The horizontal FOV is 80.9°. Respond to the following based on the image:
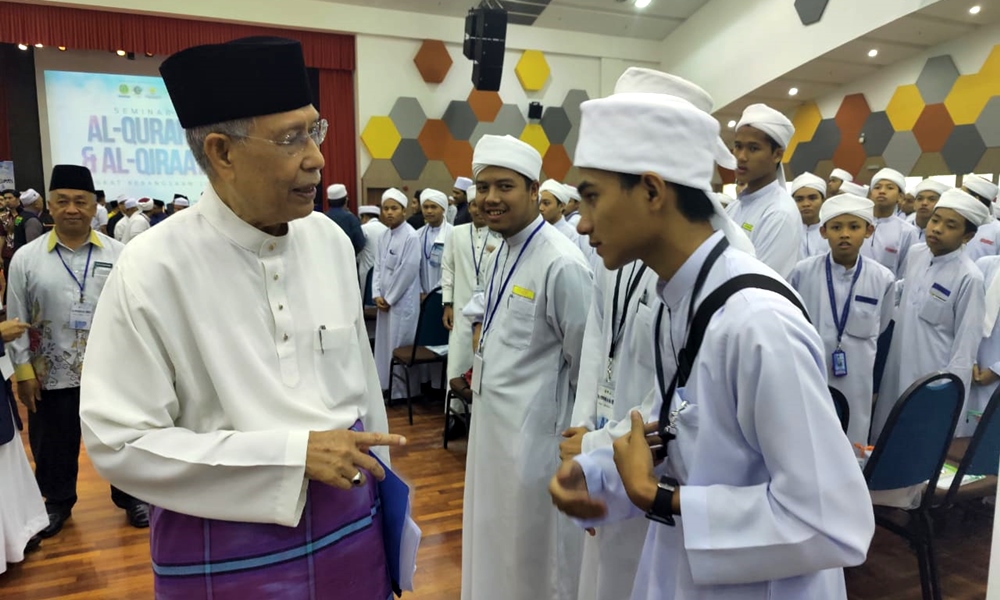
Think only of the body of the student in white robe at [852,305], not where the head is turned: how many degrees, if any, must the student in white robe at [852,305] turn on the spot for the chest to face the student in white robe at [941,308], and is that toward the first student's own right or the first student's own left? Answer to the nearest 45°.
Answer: approximately 135° to the first student's own left

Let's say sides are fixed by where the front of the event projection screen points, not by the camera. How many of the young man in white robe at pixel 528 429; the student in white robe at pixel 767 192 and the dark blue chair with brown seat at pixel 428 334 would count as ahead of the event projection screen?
3

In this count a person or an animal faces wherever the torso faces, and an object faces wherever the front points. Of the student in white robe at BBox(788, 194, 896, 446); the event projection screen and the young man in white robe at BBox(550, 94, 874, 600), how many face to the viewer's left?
1

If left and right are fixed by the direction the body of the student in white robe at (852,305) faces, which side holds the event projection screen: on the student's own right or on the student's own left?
on the student's own right

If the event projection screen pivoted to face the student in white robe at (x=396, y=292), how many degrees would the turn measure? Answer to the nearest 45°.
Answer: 0° — it already faces them

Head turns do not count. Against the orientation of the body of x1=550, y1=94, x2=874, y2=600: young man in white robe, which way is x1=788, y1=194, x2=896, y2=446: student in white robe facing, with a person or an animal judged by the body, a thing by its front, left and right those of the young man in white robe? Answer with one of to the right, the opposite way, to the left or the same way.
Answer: to the left

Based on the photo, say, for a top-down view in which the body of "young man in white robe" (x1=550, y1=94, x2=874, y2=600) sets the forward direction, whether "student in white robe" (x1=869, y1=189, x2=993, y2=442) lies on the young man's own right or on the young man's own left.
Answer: on the young man's own right

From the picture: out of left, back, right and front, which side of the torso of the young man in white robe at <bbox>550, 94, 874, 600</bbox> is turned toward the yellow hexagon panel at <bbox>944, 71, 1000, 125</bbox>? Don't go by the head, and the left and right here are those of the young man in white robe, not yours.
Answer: right

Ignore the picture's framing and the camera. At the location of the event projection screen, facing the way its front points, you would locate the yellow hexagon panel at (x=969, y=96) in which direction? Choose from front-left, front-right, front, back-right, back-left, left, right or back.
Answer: front-left

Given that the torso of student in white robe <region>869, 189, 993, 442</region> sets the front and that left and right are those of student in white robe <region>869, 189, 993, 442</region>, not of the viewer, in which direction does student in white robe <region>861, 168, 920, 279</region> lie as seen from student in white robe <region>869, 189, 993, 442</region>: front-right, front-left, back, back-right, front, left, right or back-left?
back-right

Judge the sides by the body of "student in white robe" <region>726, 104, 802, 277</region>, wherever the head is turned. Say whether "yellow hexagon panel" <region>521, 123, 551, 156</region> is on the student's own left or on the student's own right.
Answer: on the student's own right

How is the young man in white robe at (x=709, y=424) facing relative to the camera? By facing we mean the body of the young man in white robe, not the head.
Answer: to the viewer's left

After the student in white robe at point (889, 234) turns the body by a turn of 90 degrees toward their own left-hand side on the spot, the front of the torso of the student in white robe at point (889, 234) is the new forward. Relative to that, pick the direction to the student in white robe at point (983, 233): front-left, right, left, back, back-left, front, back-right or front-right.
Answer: front

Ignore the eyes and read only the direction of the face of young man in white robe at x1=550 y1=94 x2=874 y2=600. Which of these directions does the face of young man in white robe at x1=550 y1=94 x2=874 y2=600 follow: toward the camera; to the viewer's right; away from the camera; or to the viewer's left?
to the viewer's left
